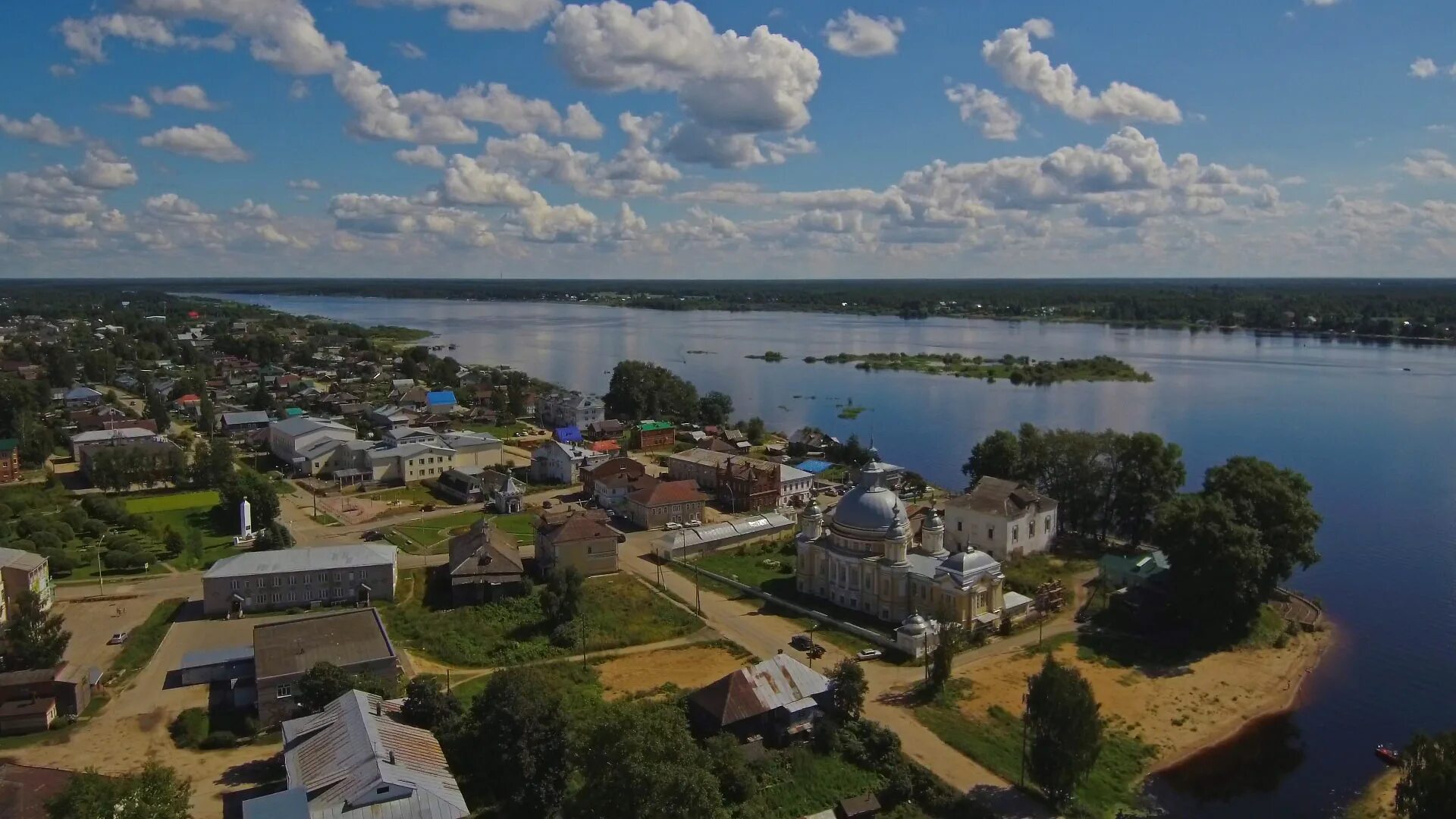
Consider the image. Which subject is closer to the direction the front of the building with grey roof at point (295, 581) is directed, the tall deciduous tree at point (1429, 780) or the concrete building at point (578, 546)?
the tall deciduous tree

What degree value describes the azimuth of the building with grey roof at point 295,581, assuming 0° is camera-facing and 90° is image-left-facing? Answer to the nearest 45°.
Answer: approximately 0°

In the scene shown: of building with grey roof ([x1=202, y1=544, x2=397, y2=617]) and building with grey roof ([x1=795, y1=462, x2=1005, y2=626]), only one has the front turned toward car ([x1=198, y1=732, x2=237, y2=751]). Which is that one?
building with grey roof ([x1=202, y1=544, x2=397, y2=617])

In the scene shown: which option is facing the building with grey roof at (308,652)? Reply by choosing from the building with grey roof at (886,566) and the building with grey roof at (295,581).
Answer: the building with grey roof at (295,581)

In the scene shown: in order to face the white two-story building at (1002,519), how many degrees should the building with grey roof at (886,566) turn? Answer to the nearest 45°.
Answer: approximately 90° to its left

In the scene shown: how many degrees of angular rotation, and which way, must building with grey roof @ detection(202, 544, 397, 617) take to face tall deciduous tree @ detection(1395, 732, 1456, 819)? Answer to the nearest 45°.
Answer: approximately 45° to its left

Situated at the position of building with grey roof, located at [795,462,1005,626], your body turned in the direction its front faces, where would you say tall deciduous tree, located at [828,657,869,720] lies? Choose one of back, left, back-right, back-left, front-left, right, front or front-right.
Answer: front-right

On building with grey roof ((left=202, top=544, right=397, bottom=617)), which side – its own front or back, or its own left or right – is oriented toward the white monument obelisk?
back

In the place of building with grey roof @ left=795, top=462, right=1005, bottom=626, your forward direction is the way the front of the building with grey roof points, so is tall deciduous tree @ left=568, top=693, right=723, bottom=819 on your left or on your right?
on your right

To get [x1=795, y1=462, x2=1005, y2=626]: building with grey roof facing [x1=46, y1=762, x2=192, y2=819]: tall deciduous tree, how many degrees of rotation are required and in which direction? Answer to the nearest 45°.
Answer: approximately 90° to its right

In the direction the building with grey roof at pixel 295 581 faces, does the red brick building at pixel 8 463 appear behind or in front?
behind

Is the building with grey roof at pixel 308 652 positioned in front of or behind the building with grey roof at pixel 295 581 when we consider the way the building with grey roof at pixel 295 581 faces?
in front
